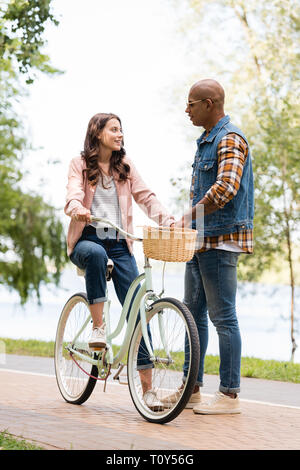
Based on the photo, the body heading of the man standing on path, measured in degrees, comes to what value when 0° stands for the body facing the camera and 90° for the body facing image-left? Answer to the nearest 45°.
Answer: approximately 90°

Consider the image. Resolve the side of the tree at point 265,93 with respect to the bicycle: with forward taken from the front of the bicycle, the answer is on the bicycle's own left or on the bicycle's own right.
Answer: on the bicycle's own left

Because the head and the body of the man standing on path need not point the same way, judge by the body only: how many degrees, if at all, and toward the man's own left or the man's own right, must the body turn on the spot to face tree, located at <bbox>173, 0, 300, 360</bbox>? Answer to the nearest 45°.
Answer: approximately 90° to the man's own right

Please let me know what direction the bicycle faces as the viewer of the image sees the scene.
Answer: facing the viewer and to the right of the viewer

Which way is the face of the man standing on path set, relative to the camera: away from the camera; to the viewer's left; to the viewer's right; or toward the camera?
to the viewer's left

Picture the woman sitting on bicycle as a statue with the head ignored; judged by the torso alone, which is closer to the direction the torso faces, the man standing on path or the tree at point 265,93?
the man standing on path
